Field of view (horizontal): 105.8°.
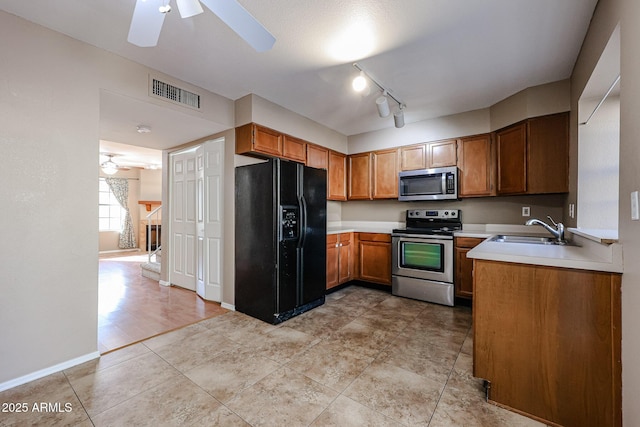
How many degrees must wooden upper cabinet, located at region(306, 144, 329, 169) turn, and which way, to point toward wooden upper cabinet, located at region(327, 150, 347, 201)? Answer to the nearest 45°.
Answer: approximately 90° to its left

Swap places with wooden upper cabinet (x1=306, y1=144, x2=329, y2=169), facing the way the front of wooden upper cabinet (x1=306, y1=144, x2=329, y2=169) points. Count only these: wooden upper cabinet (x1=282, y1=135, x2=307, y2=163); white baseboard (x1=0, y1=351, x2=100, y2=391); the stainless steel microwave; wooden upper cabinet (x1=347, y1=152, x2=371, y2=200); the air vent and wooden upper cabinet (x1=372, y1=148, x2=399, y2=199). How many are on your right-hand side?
3

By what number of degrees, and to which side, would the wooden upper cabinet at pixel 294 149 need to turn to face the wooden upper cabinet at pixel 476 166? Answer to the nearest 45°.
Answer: approximately 45° to its left

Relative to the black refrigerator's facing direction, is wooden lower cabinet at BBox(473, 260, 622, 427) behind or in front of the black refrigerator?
in front

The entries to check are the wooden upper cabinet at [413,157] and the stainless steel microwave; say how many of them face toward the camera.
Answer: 2

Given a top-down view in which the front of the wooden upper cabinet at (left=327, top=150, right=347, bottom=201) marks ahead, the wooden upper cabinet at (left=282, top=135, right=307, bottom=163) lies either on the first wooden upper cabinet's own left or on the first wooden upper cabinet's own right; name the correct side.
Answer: on the first wooden upper cabinet's own right

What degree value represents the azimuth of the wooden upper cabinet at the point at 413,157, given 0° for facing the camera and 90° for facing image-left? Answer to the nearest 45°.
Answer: approximately 0°

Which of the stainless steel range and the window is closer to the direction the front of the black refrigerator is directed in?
the stainless steel range

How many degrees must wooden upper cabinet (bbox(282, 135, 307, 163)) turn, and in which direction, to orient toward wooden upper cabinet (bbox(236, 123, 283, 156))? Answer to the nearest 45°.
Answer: approximately 90° to its right

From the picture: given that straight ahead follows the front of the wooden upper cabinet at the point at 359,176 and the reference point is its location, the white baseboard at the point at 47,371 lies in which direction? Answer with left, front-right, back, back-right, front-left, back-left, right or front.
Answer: front-right

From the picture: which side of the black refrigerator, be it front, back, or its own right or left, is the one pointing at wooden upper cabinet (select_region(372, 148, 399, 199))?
left

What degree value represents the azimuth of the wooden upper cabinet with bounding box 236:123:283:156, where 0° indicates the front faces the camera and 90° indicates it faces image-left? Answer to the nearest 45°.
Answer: approximately 315°
